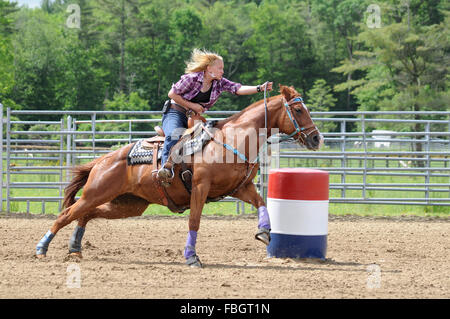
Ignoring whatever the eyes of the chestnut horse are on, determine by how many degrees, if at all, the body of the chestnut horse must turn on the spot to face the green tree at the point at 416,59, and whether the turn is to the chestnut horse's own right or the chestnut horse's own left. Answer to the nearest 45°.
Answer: approximately 45° to the chestnut horse's own left

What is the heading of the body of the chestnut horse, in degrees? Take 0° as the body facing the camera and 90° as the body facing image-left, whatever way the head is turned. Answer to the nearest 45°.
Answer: approximately 270°
